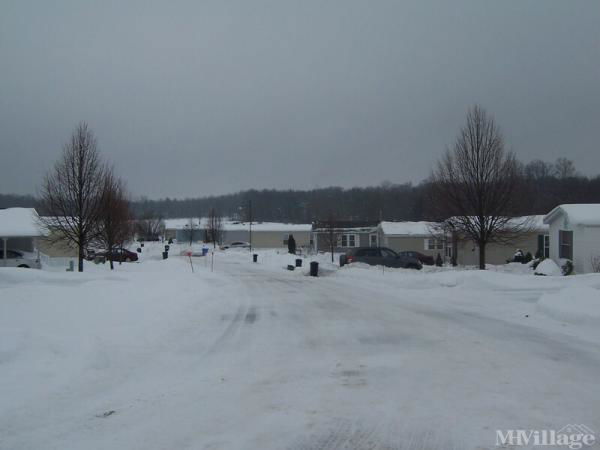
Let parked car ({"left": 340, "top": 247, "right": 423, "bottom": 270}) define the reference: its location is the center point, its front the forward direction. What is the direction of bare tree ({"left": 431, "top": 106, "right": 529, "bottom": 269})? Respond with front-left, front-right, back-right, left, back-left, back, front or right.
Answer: front-right

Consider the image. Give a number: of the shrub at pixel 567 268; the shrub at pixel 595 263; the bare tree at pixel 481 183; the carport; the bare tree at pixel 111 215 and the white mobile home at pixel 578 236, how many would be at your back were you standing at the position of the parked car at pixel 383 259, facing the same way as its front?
2

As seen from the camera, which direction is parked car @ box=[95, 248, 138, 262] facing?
to the viewer's left

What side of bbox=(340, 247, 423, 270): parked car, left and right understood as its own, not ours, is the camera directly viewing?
right

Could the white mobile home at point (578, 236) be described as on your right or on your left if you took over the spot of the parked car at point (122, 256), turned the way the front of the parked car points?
on your left

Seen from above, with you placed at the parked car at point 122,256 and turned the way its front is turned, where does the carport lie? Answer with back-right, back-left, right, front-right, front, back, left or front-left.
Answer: front-left

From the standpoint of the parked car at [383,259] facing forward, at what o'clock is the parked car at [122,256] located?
the parked car at [122,256] is roughly at 7 o'clock from the parked car at [383,259].

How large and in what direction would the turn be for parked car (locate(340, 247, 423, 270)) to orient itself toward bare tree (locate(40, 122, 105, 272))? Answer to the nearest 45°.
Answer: approximately 135° to its right
